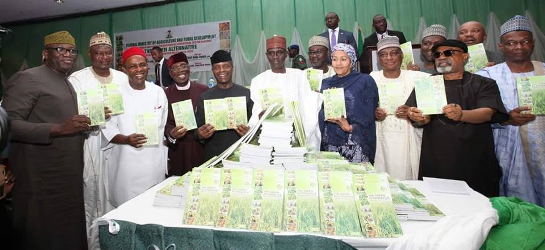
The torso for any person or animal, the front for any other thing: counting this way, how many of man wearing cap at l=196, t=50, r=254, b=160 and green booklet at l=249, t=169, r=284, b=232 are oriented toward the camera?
2

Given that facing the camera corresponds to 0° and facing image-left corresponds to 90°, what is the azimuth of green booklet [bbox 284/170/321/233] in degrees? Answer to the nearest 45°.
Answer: approximately 0°

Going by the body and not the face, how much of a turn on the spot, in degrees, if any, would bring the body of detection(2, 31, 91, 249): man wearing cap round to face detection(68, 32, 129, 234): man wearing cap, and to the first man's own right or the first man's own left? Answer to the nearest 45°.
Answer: approximately 90° to the first man's own left

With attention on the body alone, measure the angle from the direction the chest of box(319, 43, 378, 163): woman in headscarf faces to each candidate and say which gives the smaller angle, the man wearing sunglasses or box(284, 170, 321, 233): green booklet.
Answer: the green booklet

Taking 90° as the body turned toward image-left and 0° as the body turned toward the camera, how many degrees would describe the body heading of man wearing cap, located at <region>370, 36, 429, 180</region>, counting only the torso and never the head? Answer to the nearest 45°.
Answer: approximately 0°

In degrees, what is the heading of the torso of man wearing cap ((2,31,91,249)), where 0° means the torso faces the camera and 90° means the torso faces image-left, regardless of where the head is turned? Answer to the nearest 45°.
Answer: approximately 315°

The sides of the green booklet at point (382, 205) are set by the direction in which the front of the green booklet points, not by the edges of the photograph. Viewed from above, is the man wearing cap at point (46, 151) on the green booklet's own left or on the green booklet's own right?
on the green booklet's own right

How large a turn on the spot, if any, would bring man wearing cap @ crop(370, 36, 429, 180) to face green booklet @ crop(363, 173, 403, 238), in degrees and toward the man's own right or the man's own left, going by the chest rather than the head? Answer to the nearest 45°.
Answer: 0° — they already face it

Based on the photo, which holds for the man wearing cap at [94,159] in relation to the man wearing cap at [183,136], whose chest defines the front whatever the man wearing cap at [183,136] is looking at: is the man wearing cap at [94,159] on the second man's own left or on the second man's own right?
on the second man's own right
